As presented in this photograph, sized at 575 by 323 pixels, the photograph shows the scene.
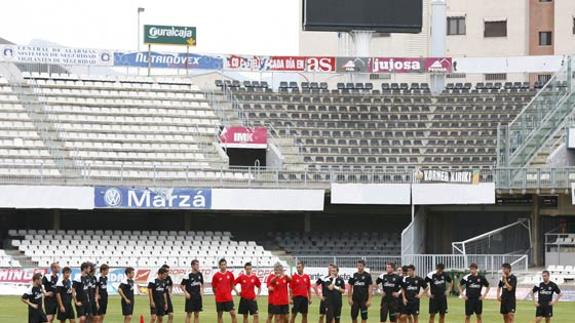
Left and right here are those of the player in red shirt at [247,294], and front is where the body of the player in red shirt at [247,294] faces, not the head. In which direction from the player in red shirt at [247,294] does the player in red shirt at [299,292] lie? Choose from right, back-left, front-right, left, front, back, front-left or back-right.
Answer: left

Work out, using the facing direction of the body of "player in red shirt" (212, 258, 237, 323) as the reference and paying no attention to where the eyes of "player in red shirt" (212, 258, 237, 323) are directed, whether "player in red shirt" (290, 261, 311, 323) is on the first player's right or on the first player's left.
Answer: on the first player's left

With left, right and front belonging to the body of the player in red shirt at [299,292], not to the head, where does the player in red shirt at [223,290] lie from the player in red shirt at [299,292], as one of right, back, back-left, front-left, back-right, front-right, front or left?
right

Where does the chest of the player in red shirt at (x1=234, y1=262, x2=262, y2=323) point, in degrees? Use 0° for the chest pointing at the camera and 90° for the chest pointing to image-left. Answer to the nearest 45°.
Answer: approximately 0°

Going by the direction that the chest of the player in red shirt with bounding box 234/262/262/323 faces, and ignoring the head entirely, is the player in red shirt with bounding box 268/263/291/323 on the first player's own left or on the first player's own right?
on the first player's own left

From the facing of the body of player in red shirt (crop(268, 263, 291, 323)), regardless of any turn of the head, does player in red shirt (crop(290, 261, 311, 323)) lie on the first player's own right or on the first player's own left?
on the first player's own left
